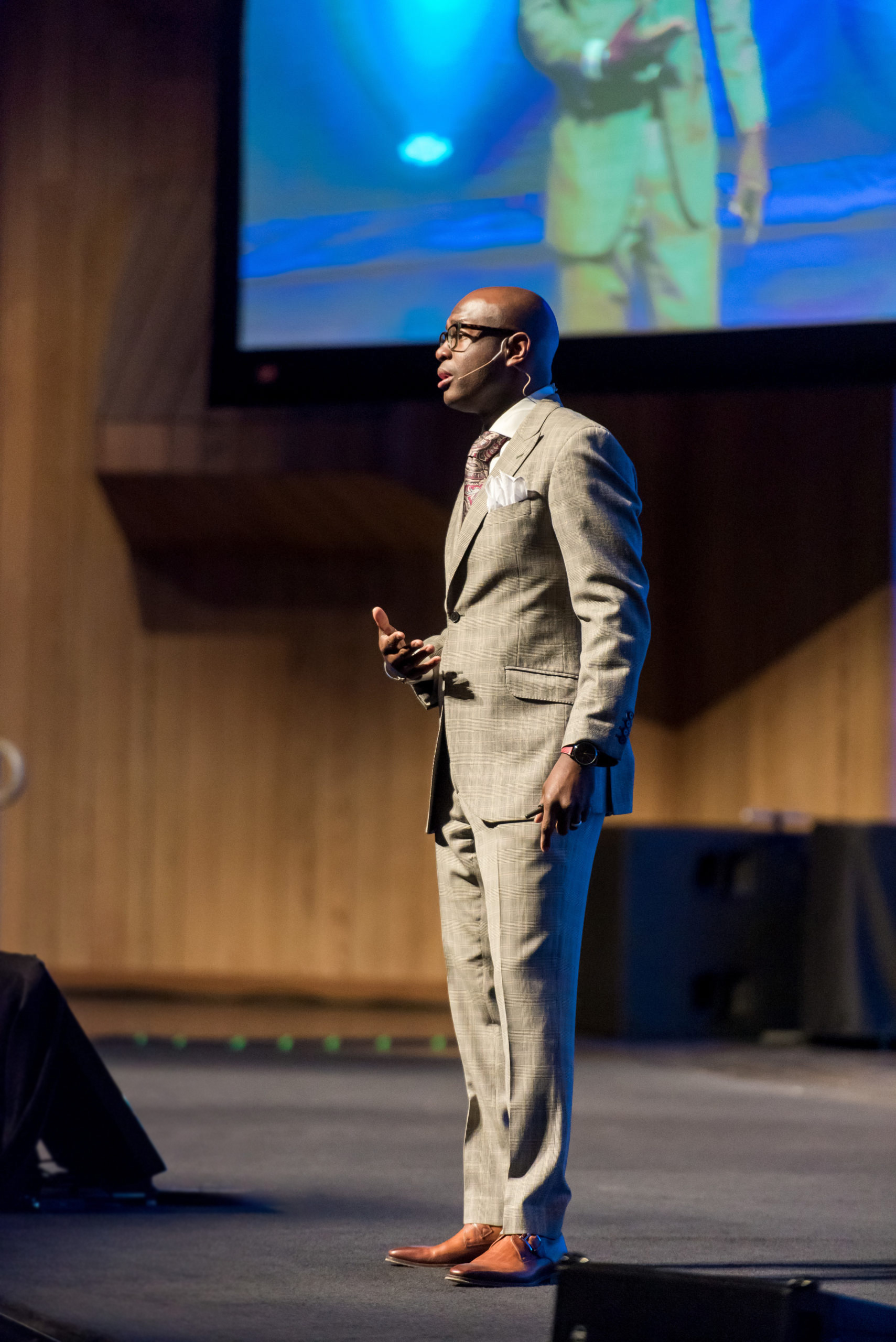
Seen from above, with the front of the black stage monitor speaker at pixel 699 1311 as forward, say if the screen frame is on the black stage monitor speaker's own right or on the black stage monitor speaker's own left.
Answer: on the black stage monitor speaker's own left

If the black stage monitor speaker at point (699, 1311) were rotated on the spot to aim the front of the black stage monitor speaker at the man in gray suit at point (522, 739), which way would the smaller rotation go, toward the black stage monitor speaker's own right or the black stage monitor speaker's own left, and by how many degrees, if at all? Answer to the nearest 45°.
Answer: approximately 45° to the black stage monitor speaker's own left

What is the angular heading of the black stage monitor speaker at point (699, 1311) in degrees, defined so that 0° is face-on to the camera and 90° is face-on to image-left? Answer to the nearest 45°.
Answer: approximately 225°

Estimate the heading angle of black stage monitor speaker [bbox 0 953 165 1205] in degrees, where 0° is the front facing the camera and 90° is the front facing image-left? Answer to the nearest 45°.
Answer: approximately 270°

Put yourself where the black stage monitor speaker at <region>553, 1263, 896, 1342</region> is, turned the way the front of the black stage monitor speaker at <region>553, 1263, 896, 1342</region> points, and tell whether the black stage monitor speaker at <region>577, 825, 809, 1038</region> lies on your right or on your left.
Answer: on your left

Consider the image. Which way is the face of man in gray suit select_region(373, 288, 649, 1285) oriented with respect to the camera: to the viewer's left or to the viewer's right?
to the viewer's left

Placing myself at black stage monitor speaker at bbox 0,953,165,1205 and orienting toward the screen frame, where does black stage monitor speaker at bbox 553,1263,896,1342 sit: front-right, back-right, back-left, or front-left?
back-right

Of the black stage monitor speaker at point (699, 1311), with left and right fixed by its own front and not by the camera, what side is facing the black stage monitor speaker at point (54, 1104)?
left

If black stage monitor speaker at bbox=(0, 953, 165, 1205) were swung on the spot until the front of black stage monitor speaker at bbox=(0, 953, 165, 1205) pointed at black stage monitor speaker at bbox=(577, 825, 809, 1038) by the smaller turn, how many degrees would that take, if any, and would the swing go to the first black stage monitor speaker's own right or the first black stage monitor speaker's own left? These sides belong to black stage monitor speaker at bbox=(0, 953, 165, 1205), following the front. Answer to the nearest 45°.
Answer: approximately 45° to the first black stage monitor speaker's own left

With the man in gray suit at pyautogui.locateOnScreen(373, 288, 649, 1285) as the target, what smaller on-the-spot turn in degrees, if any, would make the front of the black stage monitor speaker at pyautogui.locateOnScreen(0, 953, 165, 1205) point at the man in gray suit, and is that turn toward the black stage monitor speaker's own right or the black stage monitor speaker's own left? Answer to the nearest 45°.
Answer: approximately 45° to the black stage monitor speaker's own right

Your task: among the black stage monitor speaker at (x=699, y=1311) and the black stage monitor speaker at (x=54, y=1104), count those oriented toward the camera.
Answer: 0
